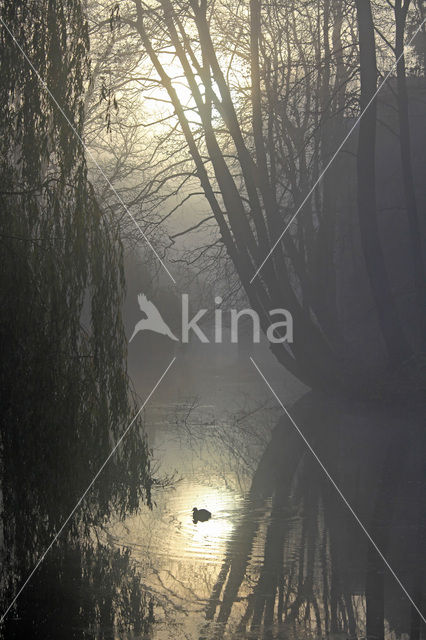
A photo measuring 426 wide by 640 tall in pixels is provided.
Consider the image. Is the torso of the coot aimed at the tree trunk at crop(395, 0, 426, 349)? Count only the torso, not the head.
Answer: no

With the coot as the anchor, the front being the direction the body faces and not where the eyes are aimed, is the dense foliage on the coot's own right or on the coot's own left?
on the coot's own left

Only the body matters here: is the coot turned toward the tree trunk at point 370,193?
no

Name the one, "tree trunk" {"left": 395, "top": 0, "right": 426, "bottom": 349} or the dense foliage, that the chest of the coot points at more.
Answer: the dense foliage

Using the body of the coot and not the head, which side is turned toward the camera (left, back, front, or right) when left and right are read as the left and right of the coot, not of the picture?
left

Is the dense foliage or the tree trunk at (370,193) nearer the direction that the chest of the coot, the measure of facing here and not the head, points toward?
the dense foliage
